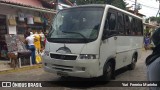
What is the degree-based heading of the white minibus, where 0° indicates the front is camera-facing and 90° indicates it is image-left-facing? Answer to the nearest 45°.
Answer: approximately 45°

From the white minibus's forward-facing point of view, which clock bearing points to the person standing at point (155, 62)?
The person standing is roughly at 10 o'clock from the white minibus.

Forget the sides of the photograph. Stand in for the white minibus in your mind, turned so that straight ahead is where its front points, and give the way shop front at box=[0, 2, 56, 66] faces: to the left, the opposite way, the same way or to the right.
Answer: to the left

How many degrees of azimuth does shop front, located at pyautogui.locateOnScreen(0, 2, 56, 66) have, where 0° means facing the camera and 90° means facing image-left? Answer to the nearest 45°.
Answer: approximately 315°

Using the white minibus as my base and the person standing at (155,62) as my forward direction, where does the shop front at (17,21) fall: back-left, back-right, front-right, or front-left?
back-right

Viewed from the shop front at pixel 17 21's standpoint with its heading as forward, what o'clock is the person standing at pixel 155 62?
The person standing is roughly at 1 o'clock from the shop front.

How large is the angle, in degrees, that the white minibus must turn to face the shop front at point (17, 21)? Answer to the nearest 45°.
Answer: approximately 90° to its right
